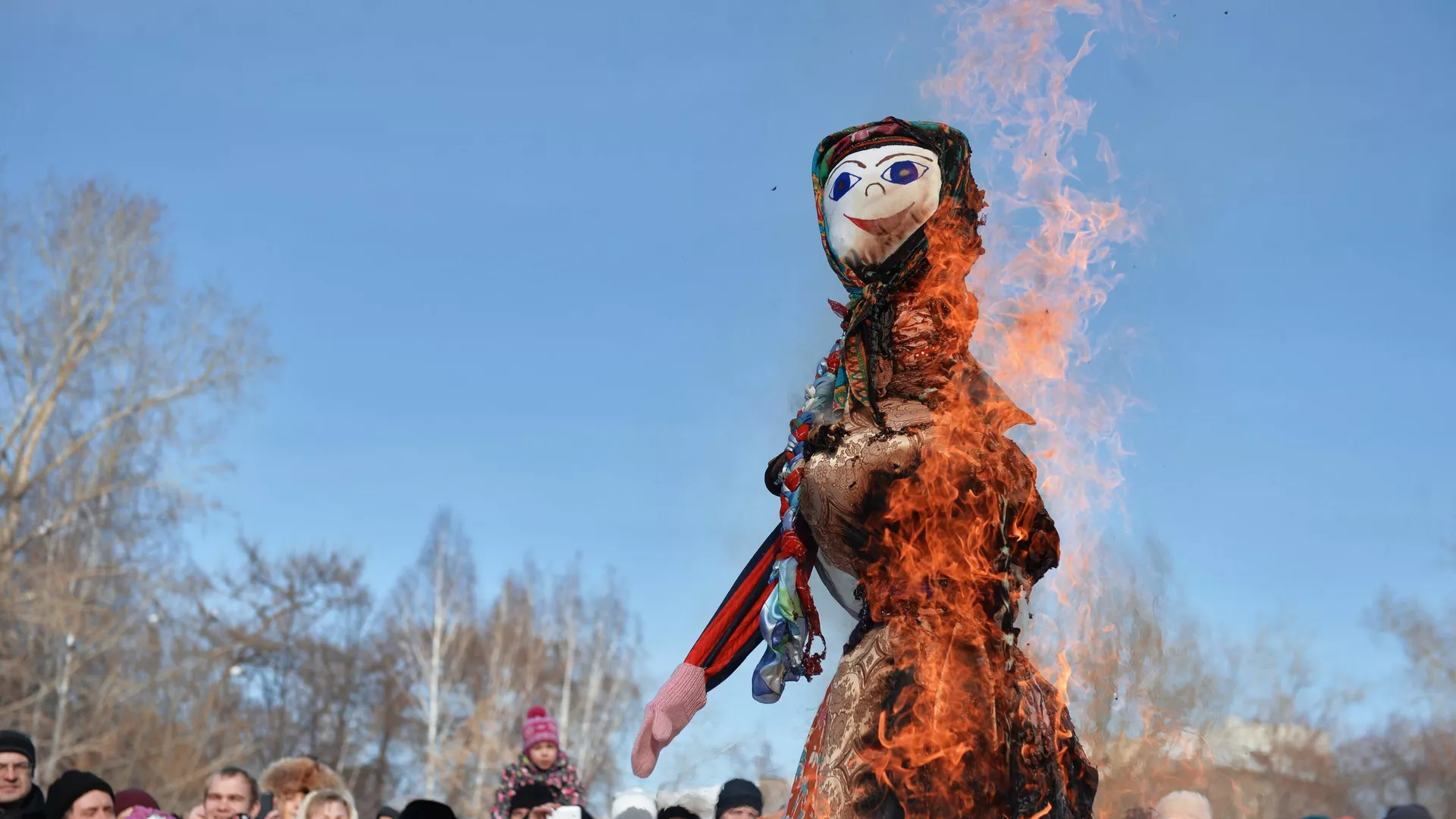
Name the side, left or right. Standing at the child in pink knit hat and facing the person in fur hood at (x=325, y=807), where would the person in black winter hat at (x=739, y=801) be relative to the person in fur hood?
left

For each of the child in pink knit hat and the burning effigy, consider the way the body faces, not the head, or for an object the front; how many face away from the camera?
0

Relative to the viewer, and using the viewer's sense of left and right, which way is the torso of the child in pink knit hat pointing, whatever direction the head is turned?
facing the viewer

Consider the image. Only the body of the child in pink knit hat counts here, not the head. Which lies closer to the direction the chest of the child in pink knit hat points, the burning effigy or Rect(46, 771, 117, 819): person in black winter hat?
the burning effigy

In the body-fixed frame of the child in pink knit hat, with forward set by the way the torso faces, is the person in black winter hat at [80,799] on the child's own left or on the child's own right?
on the child's own right

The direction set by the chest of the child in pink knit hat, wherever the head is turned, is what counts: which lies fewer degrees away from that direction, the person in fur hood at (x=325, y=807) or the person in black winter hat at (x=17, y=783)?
the person in fur hood

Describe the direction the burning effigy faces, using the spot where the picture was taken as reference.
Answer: facing the viewer and to the left of the viewer

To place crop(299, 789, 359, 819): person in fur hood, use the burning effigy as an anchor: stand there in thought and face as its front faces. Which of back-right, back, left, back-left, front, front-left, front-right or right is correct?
right
